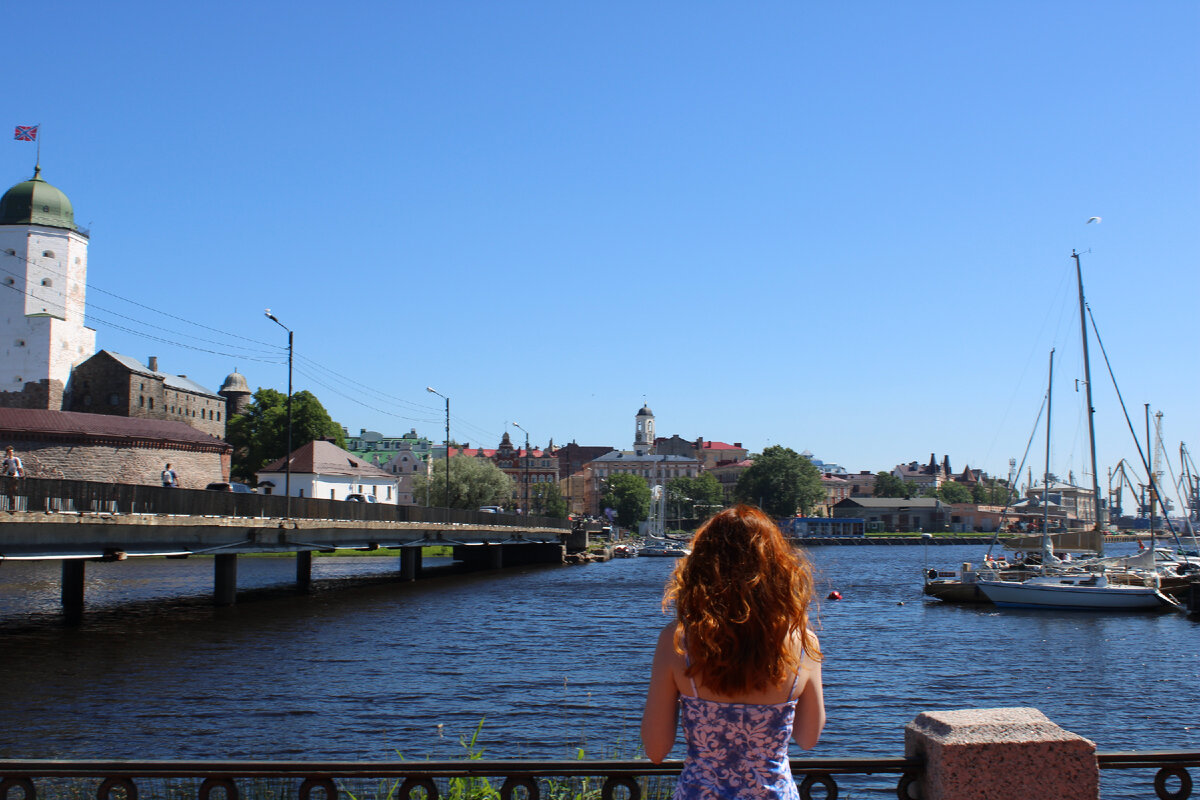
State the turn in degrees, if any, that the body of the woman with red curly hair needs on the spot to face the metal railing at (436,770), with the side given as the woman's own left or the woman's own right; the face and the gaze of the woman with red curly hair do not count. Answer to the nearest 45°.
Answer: approximately 45° to the woman's own left

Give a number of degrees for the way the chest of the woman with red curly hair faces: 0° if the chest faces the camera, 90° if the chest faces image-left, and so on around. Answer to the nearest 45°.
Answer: approximately 180°

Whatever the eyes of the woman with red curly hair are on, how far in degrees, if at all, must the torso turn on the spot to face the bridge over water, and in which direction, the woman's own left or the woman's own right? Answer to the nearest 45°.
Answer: approximately 45° to the woman's own left

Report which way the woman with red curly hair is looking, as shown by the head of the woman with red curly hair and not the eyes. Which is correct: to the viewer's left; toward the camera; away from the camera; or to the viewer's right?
away from the camera

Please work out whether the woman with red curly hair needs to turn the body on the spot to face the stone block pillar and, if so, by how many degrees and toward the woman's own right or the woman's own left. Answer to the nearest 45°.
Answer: approximately 45° to the woman's own right
